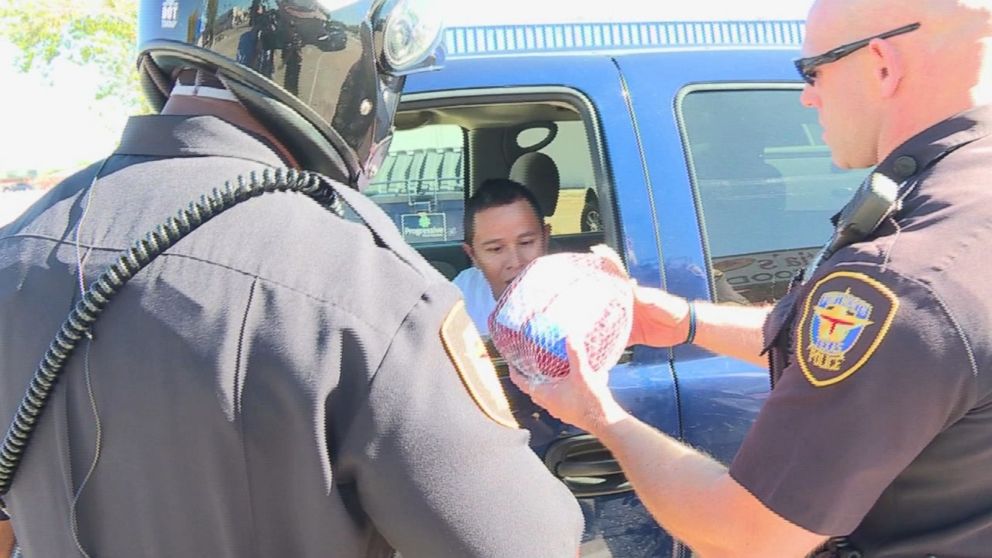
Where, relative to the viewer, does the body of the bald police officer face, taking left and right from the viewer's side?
facing to the left of the viewer

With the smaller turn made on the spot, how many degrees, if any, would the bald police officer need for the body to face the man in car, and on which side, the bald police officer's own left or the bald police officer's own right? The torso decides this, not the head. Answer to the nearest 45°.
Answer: approximately 45° to the bald police officer's own right

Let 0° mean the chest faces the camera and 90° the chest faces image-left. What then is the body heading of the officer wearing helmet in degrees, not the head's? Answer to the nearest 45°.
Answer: approximately 225°

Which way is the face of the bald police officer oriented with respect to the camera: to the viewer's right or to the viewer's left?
to the viewer's left

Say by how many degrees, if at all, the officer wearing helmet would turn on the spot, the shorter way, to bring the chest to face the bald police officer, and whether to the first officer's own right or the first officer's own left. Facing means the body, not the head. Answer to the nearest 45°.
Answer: approximately 45° to the first officer's own right

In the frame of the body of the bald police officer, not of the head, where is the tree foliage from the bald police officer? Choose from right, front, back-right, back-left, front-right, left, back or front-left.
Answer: front-right

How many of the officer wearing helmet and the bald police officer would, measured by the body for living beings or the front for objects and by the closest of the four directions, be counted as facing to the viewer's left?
1

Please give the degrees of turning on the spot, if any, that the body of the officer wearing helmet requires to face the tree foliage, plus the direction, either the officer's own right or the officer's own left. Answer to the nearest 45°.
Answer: approximately 45° to the officer's own left

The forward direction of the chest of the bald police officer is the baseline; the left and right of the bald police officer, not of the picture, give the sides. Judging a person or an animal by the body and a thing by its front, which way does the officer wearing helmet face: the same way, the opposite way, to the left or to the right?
to the right

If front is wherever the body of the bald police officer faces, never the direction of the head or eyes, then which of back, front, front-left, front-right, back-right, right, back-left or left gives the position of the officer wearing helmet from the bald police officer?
front-left
